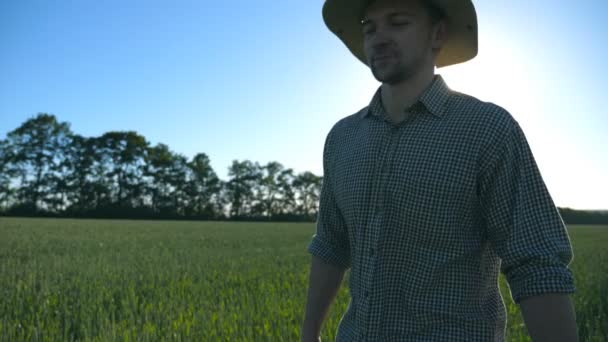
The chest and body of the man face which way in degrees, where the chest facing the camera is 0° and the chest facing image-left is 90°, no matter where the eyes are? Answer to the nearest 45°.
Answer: approximately 45°
